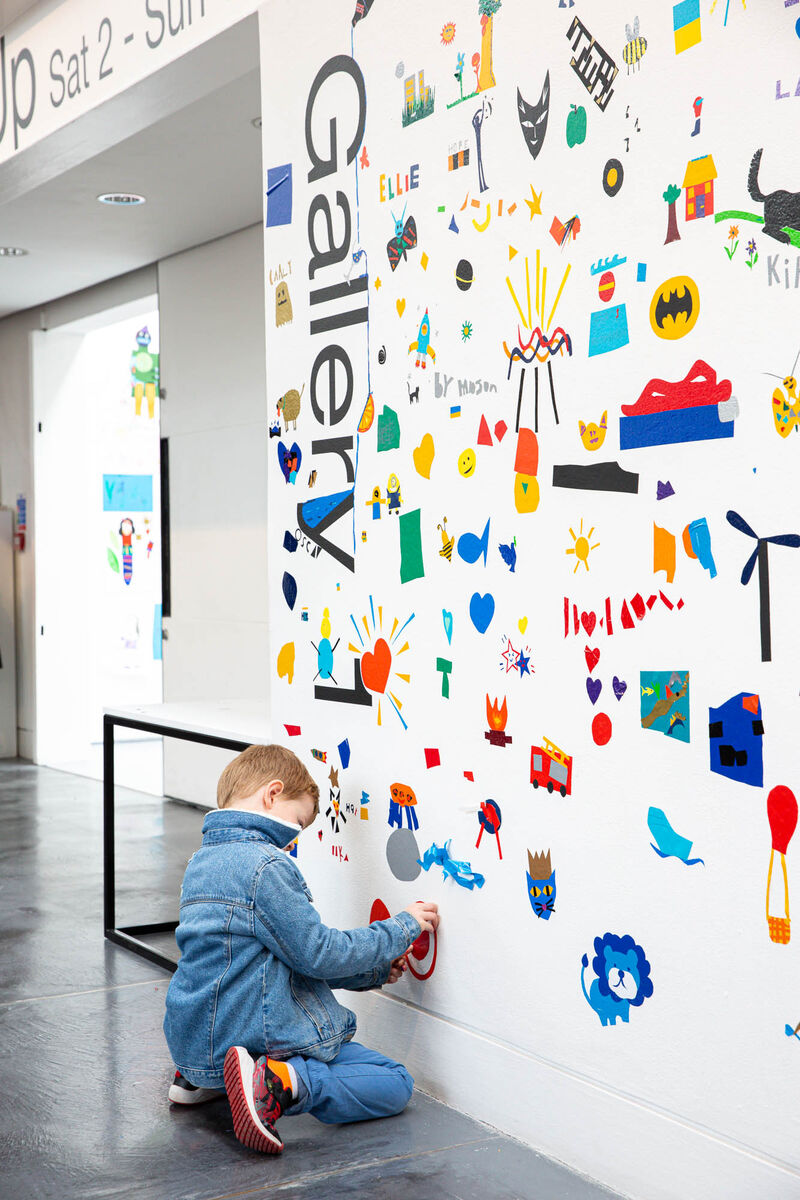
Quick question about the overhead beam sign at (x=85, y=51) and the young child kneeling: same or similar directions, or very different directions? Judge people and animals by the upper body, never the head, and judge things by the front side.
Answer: very different directions

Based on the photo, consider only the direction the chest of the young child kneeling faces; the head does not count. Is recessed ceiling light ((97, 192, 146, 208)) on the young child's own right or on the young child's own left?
on the young child's own left

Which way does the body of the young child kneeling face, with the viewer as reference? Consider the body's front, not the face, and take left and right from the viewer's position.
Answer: facing away from the viewer and to the right of the viewer

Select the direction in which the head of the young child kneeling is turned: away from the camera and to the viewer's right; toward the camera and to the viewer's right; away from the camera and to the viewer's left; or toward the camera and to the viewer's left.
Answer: away from the camera and to the viewer's right
